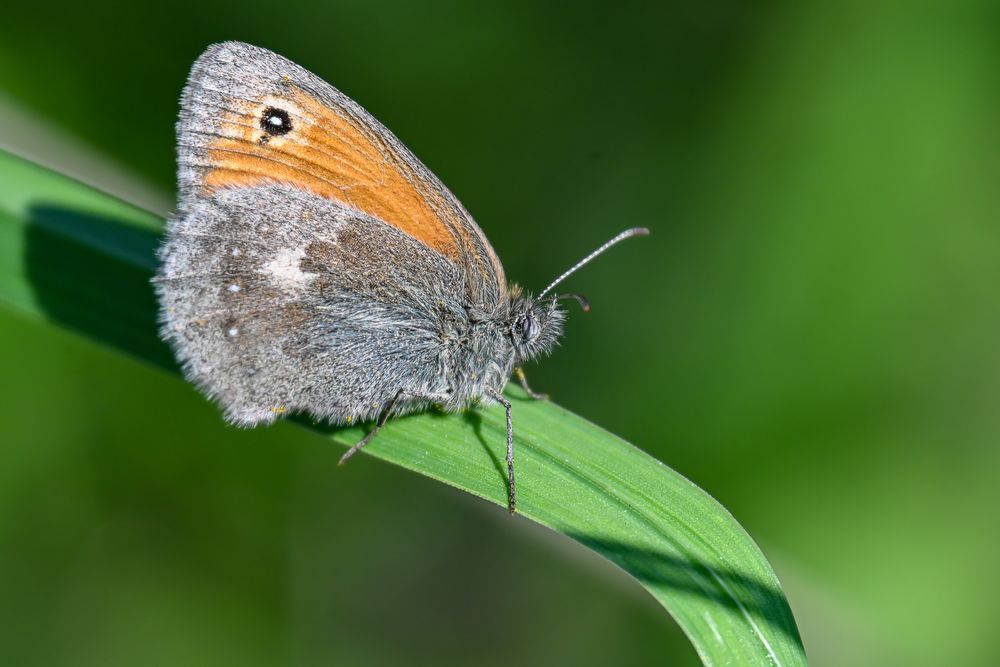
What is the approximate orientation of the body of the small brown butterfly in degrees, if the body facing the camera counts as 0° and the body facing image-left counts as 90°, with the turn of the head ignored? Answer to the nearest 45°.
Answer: approximately 270°
